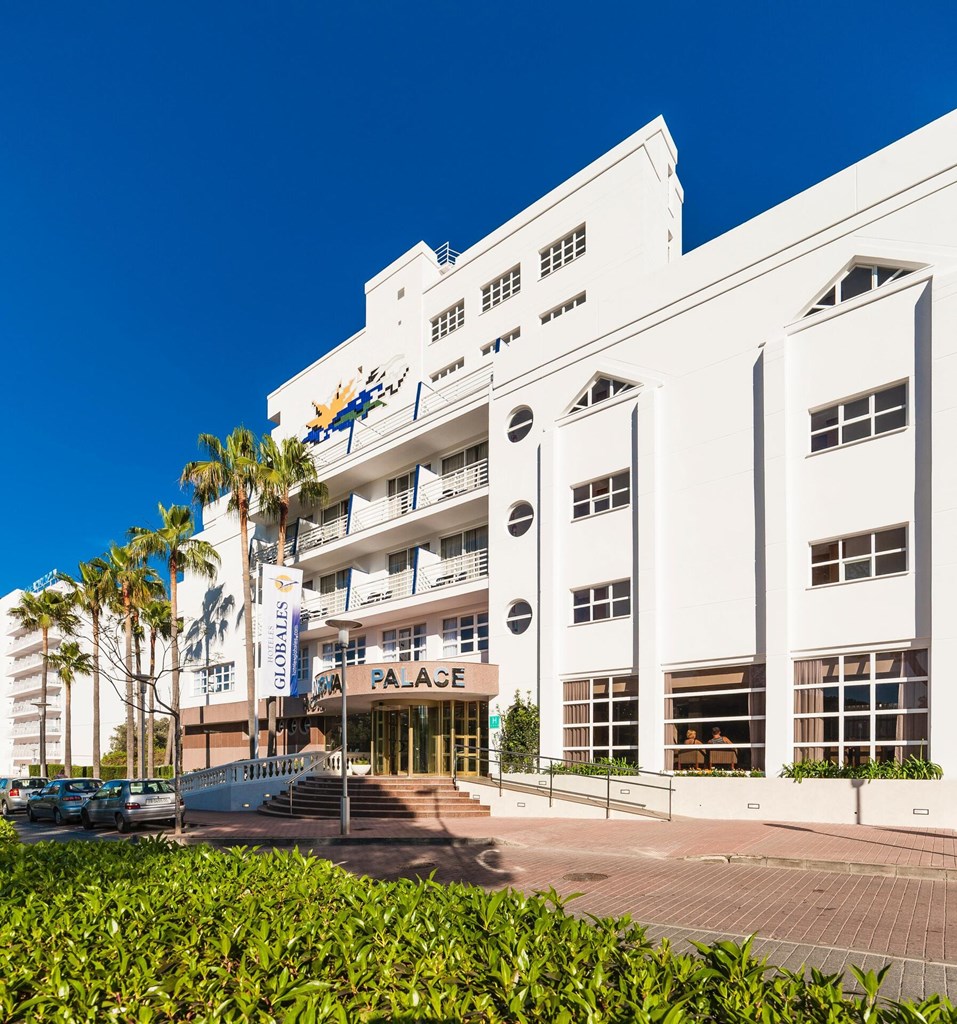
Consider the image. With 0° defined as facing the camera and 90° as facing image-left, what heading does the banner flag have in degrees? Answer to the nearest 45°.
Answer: approximately 0°

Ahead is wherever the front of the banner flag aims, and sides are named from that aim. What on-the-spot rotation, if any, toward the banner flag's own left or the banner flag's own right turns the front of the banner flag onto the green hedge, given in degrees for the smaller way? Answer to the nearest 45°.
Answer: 0° — it already faces it

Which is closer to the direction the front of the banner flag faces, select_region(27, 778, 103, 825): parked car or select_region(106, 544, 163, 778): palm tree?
the parked car

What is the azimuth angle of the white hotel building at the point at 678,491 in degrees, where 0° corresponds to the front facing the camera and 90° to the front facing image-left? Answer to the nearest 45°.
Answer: approximately 45°
